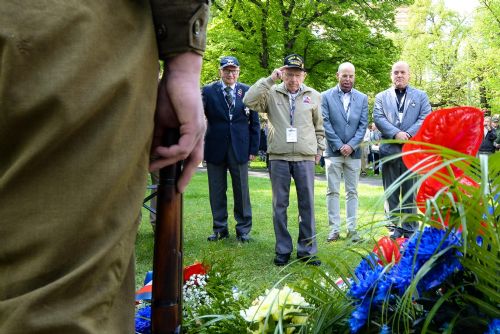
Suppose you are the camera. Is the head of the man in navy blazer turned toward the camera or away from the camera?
toward the camera

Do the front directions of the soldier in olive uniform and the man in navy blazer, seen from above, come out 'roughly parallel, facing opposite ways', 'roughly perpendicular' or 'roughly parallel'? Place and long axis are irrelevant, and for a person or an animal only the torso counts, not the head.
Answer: roughly parallel, facing opposite ways

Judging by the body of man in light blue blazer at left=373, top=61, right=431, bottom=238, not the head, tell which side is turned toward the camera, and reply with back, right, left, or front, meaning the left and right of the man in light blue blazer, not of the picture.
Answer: front

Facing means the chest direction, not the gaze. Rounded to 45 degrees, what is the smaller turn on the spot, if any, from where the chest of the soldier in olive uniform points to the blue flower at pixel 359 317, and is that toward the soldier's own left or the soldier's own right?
approximately 90° to the soldier's own right

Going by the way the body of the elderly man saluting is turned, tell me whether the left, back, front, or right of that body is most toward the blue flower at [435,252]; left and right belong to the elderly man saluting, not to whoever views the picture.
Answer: front

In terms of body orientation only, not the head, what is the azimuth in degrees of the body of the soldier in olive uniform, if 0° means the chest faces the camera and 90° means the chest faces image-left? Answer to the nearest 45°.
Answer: approximately 180°

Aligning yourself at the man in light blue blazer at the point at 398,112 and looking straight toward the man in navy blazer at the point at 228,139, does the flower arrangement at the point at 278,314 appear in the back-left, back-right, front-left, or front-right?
front-left

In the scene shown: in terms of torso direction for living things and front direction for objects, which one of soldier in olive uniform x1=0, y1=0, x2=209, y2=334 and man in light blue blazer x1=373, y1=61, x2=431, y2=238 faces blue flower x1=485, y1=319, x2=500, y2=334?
the man in light blue blazer

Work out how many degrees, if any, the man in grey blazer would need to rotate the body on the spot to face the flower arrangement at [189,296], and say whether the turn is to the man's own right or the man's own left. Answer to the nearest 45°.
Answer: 0° — they already face it

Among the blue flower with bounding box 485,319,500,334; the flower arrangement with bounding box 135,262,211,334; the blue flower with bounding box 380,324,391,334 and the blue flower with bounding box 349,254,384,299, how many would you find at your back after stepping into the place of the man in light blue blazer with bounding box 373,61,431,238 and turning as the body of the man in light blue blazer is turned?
0

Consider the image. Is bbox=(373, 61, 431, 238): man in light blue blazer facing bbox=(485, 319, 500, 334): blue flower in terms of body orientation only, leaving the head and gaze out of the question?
yes

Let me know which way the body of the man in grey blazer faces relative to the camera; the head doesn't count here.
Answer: toward the camera

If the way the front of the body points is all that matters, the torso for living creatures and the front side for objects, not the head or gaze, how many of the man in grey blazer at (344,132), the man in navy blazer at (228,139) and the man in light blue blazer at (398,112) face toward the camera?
3

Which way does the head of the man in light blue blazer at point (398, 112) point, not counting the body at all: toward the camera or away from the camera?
toward the camera

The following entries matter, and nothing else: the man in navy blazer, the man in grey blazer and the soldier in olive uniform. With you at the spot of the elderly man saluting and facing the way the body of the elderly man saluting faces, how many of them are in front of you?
1

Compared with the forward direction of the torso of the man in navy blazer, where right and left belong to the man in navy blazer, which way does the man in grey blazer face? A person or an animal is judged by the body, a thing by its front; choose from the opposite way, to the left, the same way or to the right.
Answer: the same way

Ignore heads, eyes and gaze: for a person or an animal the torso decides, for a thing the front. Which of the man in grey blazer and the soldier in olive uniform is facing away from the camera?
the soldier in olive uniform

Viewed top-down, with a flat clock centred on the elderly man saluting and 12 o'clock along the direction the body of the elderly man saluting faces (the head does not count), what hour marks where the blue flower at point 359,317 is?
The blue flower is roughly at 12 o'clock from the elderly man saluting.
